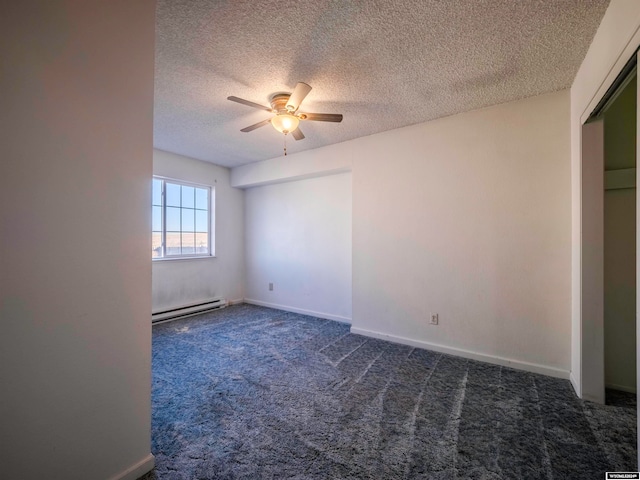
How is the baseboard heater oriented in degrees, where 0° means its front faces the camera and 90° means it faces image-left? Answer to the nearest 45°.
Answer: approximately 315°
